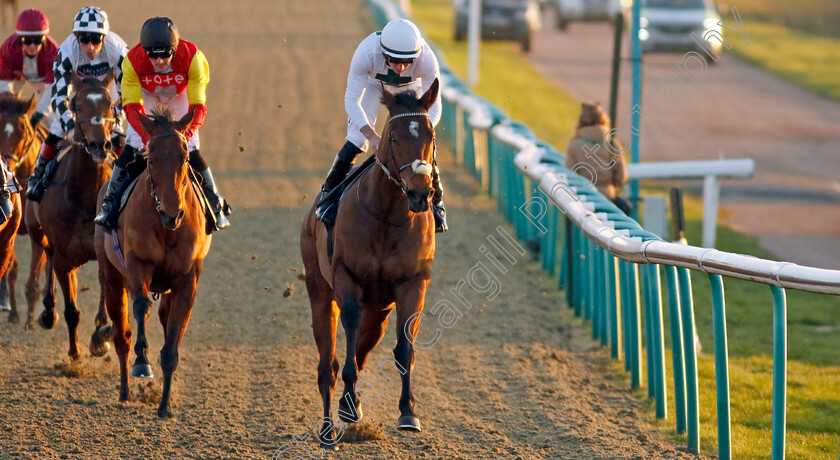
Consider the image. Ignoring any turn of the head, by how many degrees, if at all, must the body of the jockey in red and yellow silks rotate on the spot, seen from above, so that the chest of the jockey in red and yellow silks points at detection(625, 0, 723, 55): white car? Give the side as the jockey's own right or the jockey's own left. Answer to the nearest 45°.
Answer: approximately 135° to the jockey's own left

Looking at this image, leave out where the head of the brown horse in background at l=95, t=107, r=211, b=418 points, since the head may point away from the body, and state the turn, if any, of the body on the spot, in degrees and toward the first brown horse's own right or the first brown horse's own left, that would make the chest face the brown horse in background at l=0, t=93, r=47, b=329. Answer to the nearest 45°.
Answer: approximately 135° to the first brown horse's own right

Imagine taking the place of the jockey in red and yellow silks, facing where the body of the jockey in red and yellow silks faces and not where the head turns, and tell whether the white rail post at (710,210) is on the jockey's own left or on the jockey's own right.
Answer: on the jockey's own left

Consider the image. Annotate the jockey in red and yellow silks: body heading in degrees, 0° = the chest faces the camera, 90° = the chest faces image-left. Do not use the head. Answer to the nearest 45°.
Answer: approximately 0°

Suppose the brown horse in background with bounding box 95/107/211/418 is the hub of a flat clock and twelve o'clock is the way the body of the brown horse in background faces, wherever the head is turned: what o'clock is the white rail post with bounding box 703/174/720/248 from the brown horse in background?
The white rail post is roughly at 8 o'clock from the brown horse in background.
